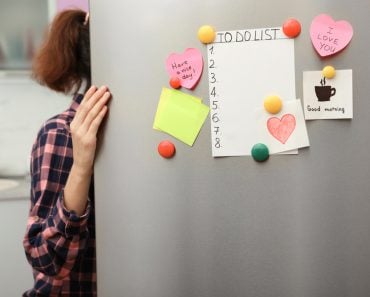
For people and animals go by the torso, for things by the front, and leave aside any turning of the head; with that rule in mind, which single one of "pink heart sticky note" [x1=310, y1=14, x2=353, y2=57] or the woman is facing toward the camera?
the pink heart sticky note

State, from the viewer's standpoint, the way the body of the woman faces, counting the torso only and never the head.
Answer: to the viewer's right

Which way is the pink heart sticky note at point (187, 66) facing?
toward the camera

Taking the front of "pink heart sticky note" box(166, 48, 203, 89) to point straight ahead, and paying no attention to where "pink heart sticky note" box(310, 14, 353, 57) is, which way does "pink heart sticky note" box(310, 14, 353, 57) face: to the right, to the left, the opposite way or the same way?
the same way

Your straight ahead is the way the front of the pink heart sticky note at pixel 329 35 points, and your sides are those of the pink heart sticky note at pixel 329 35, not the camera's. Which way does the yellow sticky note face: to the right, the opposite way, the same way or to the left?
the same way

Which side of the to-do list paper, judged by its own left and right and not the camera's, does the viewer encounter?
front
